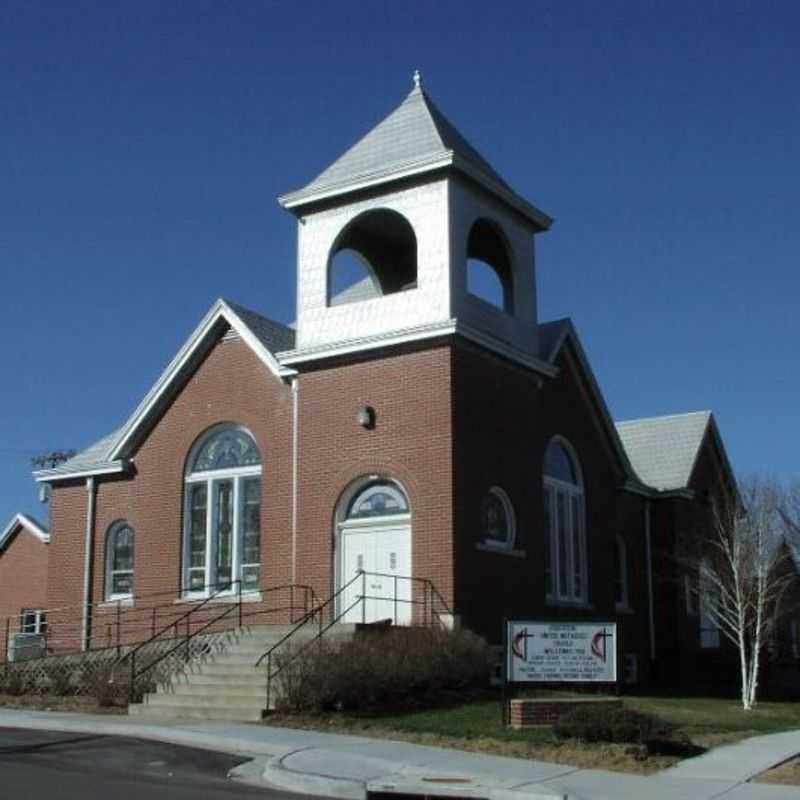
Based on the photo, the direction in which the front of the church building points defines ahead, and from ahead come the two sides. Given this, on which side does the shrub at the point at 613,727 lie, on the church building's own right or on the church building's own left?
on the church building's own left

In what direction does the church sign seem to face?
toward the camera

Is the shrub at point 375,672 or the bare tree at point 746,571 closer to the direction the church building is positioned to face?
the shrub

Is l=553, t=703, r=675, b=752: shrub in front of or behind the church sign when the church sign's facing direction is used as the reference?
in front

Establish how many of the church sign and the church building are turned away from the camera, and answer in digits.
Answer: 0

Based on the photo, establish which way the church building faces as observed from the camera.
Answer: facing the viewer and to the left of the viewer

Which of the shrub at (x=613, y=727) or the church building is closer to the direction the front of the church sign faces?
the shrub

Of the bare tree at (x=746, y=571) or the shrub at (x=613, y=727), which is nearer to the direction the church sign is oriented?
the shrub

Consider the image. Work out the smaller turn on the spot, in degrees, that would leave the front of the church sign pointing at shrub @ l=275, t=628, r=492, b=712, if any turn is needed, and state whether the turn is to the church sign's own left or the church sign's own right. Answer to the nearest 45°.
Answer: approximately 90° to the church sign's own right

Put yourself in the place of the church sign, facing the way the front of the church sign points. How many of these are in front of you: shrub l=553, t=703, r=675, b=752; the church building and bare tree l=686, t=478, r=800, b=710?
1

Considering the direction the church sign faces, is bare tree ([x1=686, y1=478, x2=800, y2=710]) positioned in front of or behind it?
behind

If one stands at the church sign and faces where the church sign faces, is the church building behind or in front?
behind

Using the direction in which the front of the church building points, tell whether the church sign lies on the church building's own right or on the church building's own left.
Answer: on the church building's own left
